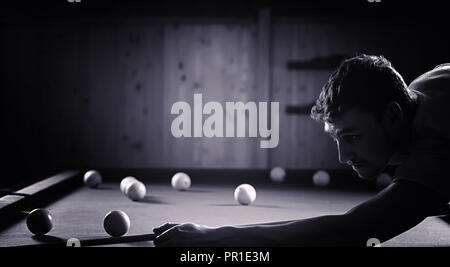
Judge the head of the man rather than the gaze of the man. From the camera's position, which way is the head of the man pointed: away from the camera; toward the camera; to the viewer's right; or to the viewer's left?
to the viewer's left

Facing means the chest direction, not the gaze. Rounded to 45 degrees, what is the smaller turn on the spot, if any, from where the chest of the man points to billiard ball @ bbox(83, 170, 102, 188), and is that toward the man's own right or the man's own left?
approximately 45° to the man's own right

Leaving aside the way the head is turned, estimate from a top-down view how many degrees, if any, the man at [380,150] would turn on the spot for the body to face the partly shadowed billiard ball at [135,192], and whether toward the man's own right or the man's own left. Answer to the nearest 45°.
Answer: approximately 45° to the man's own right

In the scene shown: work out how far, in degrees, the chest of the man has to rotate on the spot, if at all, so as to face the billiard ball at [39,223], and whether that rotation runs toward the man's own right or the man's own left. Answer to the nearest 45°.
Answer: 0° — they already face it

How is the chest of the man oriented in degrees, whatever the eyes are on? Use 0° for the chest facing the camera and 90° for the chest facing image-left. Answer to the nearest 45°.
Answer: approximately 90°
